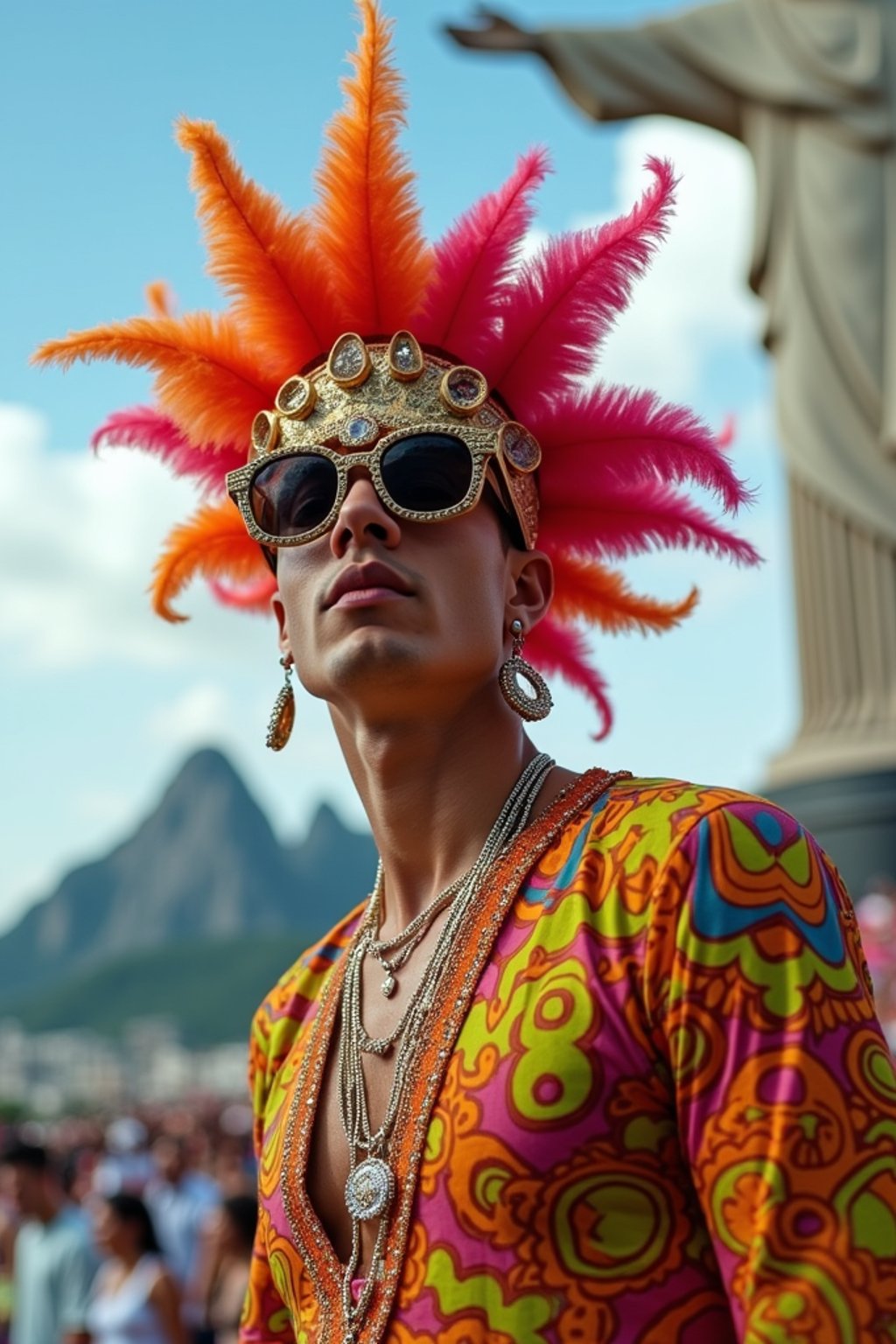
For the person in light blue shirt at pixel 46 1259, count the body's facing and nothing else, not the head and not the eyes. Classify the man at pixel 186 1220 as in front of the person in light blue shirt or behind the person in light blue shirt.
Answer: behind

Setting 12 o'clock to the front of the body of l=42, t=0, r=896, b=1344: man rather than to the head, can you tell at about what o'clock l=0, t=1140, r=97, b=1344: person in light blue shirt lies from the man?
The person in light blue shirt is roughly at 4 o'clock from the man.

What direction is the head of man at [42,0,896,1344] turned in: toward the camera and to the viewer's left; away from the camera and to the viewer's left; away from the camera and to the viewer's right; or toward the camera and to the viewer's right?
toward the camera and to the viewer's left

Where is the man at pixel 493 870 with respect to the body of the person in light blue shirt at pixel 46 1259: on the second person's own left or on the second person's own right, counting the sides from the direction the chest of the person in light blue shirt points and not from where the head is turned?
on the second person's own left

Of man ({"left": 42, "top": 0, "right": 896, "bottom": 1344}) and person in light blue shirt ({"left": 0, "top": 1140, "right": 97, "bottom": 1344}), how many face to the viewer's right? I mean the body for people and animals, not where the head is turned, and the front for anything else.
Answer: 0

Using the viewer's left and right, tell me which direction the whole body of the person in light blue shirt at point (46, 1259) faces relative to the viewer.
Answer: facing the viewer and to the left of the viewer

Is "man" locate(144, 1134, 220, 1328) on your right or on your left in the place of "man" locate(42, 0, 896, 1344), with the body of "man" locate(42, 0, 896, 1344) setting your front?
on your right

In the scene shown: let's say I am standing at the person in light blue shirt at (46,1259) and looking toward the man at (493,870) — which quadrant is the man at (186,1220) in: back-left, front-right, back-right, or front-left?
back-left
